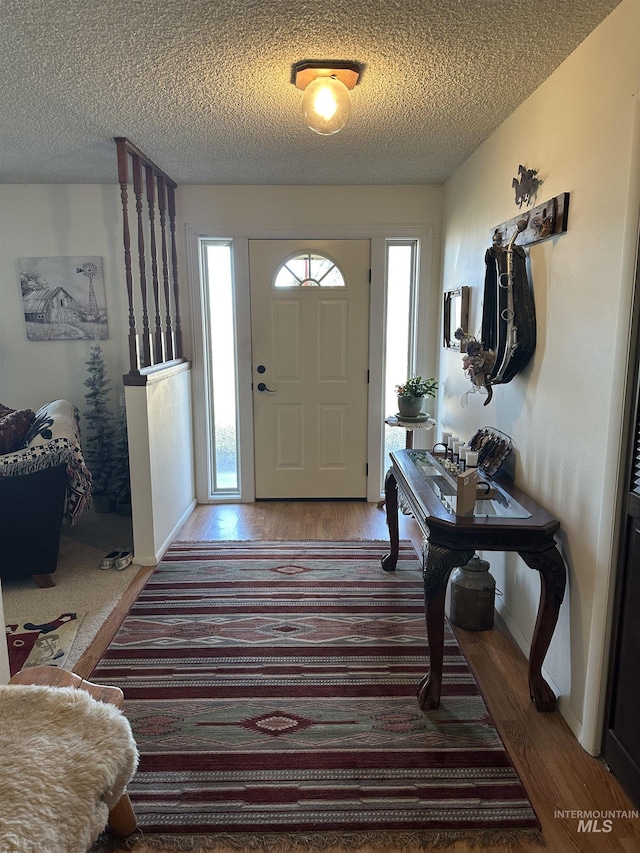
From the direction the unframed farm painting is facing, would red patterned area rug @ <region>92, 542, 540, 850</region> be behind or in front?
in front

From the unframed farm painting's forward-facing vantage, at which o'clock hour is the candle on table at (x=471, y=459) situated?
The candle on table is roughly at 11 o'clock from the unframed farm painting.

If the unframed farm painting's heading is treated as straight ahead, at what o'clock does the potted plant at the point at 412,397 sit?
The potted plant is roughly at 10 o'clock from the unframed farm painting.

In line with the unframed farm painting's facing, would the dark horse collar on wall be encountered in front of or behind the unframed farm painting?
in front

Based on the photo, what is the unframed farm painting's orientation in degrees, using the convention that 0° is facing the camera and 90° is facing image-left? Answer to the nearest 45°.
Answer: approximately 0°

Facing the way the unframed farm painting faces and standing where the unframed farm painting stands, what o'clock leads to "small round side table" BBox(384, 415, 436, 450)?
The small round side table is roughly at 10 o'clock from the unframed farm painting.

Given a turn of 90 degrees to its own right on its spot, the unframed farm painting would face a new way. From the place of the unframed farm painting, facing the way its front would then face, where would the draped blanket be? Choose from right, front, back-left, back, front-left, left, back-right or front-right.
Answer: left

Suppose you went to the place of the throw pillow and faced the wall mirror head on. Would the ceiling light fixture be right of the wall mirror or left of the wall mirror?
right

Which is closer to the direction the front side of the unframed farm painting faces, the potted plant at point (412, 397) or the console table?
the console table

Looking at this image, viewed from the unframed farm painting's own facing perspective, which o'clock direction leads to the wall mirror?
The wall mirror is roughly at 10 o'clock from the unframed farm painting.

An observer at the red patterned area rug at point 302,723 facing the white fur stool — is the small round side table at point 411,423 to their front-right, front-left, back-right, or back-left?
back-right

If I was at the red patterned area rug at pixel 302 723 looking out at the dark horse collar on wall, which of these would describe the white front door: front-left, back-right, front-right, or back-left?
front-left

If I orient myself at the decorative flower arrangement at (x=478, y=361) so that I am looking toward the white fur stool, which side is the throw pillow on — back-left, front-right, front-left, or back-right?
front-right

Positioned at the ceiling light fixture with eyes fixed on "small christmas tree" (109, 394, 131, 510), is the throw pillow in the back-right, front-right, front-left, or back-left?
front-left

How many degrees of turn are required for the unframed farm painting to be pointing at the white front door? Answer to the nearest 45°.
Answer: approximately 90° to its left
